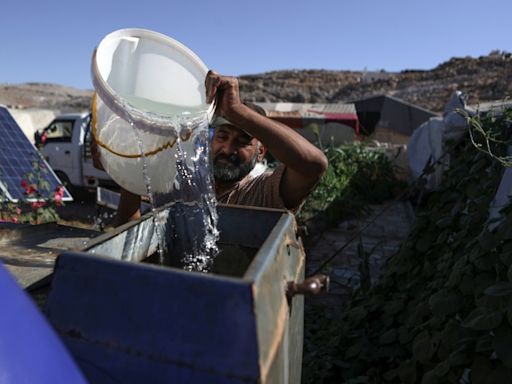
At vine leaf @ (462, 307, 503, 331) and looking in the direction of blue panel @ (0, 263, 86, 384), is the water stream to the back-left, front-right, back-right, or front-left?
front-right

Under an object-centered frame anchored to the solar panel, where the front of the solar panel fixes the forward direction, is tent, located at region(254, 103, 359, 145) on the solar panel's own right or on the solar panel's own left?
on the solar panel's own left

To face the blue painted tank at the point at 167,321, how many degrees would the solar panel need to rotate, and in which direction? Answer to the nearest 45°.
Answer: approximately 45° to its right

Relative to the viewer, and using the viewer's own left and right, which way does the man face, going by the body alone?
facing the viewer and to the left of the viewer

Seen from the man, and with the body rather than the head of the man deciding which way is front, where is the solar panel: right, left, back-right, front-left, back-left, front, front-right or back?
right

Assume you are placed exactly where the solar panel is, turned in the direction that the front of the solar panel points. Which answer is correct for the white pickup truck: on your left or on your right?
on your left

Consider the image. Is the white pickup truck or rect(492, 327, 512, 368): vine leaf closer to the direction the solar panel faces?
the vine leaf

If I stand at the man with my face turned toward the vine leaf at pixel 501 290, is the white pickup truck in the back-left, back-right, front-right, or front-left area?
back-left

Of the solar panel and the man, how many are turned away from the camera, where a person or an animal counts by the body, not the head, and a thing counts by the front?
0

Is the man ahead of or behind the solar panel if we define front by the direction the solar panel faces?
ahead

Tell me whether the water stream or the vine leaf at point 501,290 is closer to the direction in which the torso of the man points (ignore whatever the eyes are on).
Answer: the water stream

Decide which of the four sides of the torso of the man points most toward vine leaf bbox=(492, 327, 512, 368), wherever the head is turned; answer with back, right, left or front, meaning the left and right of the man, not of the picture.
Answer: left

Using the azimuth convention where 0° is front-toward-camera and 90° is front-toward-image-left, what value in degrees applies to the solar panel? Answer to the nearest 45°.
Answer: approximately 315°

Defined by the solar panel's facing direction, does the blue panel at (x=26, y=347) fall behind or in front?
in front
